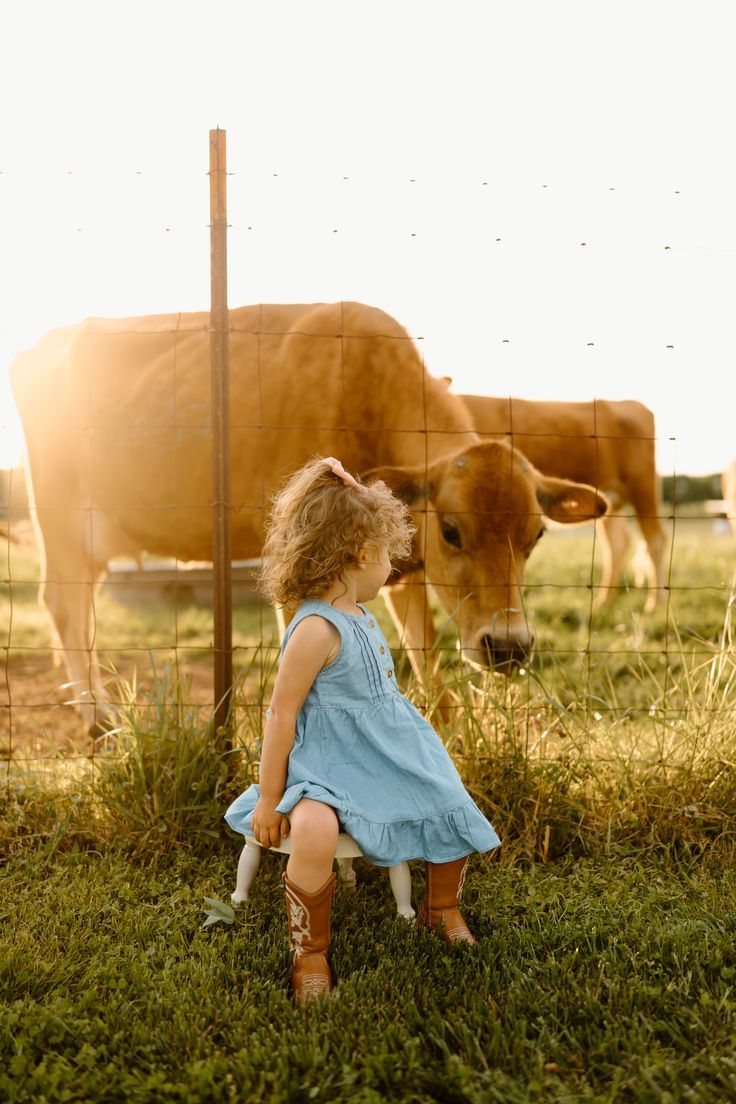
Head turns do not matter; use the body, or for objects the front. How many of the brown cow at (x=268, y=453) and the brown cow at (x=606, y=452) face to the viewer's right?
1

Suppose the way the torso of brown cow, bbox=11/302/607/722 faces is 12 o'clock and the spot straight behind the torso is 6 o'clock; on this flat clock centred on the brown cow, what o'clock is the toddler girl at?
The toddler girl is roughly at 3 o'clock from the brown cow.

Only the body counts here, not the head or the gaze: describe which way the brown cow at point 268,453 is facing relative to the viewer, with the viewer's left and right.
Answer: facing to the right of the viewer

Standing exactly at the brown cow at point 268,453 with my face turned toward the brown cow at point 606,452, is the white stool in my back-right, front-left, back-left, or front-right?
back-right

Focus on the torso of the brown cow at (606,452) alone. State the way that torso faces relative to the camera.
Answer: to the viewer's left

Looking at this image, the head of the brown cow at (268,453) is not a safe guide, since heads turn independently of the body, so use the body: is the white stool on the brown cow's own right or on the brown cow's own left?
on the brown cow's own right

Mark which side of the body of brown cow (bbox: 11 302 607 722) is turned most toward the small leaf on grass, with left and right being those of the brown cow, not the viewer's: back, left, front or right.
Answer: right

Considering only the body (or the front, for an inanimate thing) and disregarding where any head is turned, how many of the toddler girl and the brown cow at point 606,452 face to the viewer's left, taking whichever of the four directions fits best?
1

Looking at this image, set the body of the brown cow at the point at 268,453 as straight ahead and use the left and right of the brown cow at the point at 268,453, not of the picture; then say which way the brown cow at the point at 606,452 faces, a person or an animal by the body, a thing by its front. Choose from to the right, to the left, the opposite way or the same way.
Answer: the opposite way

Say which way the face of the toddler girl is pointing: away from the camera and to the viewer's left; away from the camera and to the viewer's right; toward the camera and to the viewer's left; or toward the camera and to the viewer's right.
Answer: away from the camera and to the viewer's right
